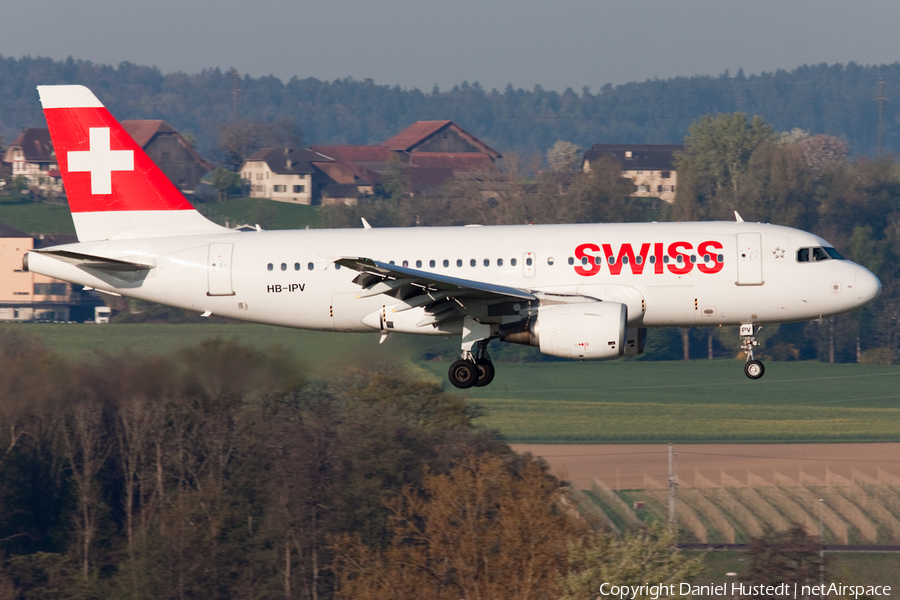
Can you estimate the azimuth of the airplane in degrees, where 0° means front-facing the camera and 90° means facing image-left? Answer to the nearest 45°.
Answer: approximately 270°
